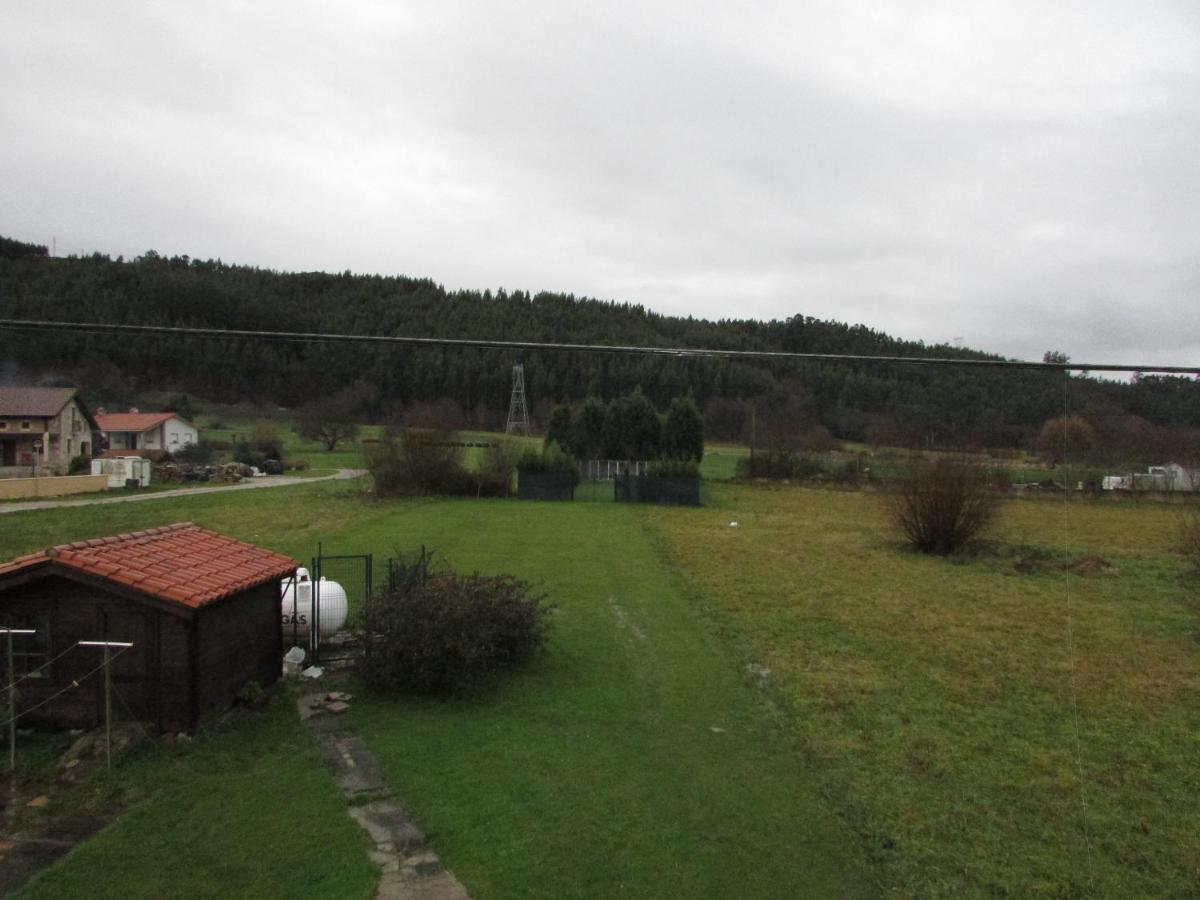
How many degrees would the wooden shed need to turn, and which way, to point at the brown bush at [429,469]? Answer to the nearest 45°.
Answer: approximately 180°

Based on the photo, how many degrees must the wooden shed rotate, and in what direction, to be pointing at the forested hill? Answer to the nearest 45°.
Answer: approximately 180°

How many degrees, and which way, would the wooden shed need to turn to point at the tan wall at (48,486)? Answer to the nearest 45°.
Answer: approximately 135° to its right

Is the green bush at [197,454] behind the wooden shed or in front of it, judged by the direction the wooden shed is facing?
behind

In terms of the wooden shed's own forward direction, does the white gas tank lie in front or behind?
behind

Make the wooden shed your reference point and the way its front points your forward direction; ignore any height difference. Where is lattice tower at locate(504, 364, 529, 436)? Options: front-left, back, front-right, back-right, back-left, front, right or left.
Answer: back

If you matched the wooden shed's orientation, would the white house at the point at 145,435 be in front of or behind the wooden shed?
behind
